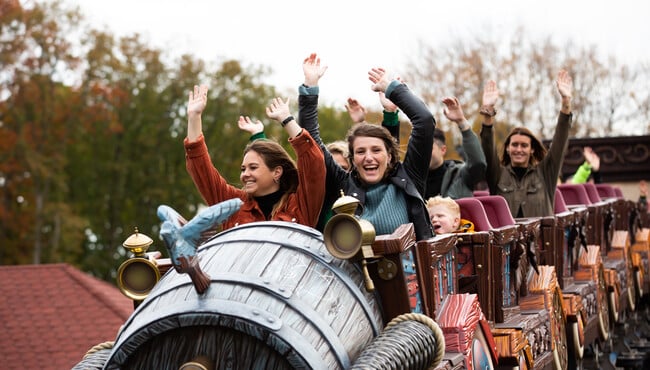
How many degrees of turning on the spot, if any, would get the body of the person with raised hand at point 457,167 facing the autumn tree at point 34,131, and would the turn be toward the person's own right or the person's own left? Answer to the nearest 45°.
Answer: approximately 90° to the person's own right

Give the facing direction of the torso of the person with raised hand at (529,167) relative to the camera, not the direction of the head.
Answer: toward the camera

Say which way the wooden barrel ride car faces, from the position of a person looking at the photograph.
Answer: facing the viewer and to the left of the viewer

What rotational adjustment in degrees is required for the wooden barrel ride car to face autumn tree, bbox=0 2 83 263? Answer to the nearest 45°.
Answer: approximately 135° to its right

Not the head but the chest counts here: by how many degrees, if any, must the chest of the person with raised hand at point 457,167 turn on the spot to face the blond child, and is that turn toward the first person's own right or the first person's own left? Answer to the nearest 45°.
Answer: approximately 45° to the first person's own left

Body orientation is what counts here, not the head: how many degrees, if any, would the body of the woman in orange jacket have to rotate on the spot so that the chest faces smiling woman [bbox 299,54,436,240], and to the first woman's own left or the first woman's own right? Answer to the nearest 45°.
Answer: approximately 90° to the first woman's own left

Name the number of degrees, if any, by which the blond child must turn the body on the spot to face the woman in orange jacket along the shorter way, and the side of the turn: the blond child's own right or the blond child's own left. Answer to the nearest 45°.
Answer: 0° — they already face them

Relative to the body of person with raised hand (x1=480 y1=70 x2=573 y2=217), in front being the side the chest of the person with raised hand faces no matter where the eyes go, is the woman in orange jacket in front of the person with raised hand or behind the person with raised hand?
in front

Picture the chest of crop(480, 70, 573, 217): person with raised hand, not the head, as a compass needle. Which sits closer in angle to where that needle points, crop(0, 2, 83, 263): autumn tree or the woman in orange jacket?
the woman in orange jacket

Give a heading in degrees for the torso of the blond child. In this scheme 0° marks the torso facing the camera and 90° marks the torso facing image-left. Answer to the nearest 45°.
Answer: approximately 45°
